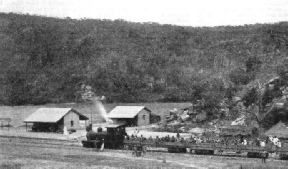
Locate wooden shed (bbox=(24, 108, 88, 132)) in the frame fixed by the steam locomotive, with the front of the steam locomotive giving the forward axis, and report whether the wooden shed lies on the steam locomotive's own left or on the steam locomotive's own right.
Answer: on the steam locomotive's own right

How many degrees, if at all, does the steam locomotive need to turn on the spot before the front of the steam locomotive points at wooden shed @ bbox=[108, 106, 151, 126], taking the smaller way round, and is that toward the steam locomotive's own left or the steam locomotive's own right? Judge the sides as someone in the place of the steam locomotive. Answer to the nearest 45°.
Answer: approximately 90° to the steam locomotive's own right

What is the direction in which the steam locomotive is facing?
to the viewer's left

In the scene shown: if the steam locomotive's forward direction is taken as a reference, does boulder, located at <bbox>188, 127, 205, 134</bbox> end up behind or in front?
behind
